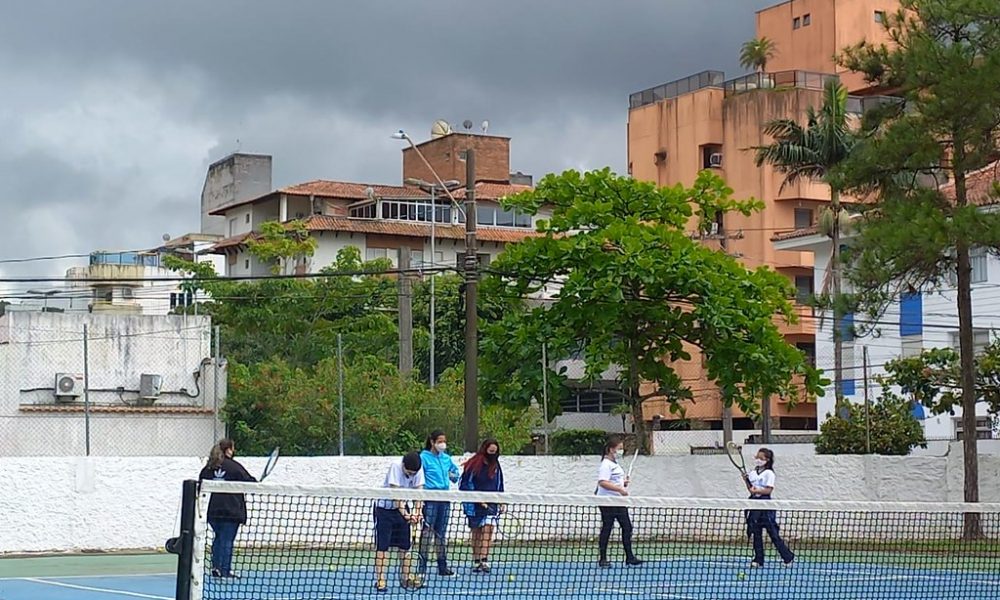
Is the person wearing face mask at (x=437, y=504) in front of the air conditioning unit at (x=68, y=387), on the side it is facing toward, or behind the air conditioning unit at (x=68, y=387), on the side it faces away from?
in front

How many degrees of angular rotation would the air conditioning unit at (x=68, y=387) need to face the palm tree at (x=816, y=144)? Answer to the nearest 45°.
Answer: approximately 90° to its left

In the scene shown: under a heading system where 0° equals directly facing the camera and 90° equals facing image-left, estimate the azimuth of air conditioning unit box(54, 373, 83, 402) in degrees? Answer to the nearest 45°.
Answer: approximately 0°

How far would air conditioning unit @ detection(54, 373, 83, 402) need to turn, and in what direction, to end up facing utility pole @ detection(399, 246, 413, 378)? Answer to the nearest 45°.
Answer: approximately 90° to its left

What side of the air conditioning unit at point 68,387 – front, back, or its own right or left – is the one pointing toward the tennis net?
front

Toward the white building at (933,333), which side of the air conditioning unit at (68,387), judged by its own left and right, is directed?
left

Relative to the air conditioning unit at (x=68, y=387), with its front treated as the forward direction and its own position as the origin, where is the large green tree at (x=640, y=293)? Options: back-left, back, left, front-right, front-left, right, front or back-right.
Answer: front-left

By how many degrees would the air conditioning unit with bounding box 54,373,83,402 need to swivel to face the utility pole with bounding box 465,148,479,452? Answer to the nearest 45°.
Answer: approximately 45° to its left

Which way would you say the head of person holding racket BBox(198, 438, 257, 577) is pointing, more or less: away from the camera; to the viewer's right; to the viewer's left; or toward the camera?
to the viewer's right

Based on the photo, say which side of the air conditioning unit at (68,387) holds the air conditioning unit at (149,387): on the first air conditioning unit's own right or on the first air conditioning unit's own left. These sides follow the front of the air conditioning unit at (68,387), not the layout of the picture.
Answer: on the first air conditioning unit's own left

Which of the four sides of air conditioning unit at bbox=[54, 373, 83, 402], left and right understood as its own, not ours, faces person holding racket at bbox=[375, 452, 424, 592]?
front

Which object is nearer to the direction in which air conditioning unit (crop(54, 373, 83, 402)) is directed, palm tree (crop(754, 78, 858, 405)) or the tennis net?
the tennis net

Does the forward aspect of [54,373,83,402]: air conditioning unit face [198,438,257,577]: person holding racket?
yes
